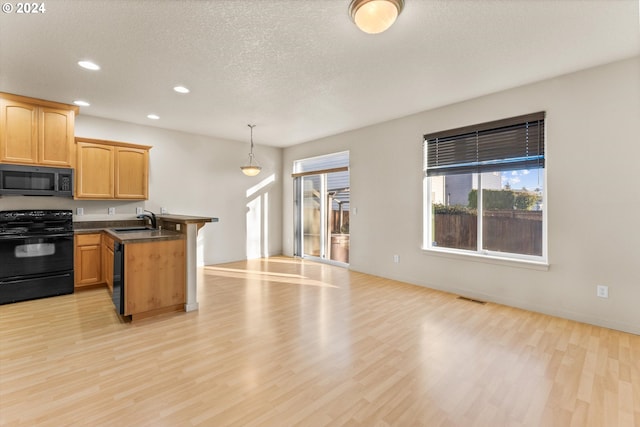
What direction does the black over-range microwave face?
toward the camera

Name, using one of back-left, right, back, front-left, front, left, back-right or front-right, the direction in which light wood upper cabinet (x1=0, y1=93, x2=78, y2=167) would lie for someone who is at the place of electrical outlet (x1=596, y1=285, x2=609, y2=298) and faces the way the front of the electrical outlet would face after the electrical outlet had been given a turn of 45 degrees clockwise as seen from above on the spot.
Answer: front

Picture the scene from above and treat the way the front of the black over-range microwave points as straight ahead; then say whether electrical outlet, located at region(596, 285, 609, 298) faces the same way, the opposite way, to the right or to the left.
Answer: to the right

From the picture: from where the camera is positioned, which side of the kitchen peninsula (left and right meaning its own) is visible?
left

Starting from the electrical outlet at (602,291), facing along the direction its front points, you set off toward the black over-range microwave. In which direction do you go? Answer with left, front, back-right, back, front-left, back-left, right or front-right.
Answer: front-right

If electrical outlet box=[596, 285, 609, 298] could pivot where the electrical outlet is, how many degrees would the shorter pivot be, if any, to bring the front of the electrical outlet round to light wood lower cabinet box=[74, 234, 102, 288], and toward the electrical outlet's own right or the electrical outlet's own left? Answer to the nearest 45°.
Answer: approximately 45° to the electrical outlet's own right

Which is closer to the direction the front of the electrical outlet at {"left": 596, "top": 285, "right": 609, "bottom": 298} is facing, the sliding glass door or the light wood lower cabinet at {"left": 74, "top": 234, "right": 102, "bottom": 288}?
the light wood lower cabinet

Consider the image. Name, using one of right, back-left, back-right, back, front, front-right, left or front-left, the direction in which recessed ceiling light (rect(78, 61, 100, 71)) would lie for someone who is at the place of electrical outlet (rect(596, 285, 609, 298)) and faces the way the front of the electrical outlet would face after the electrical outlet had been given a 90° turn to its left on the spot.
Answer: back-right

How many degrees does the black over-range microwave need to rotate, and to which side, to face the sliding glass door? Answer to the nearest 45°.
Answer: approximately 90° to its left

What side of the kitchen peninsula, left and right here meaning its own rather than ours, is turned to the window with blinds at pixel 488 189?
back
